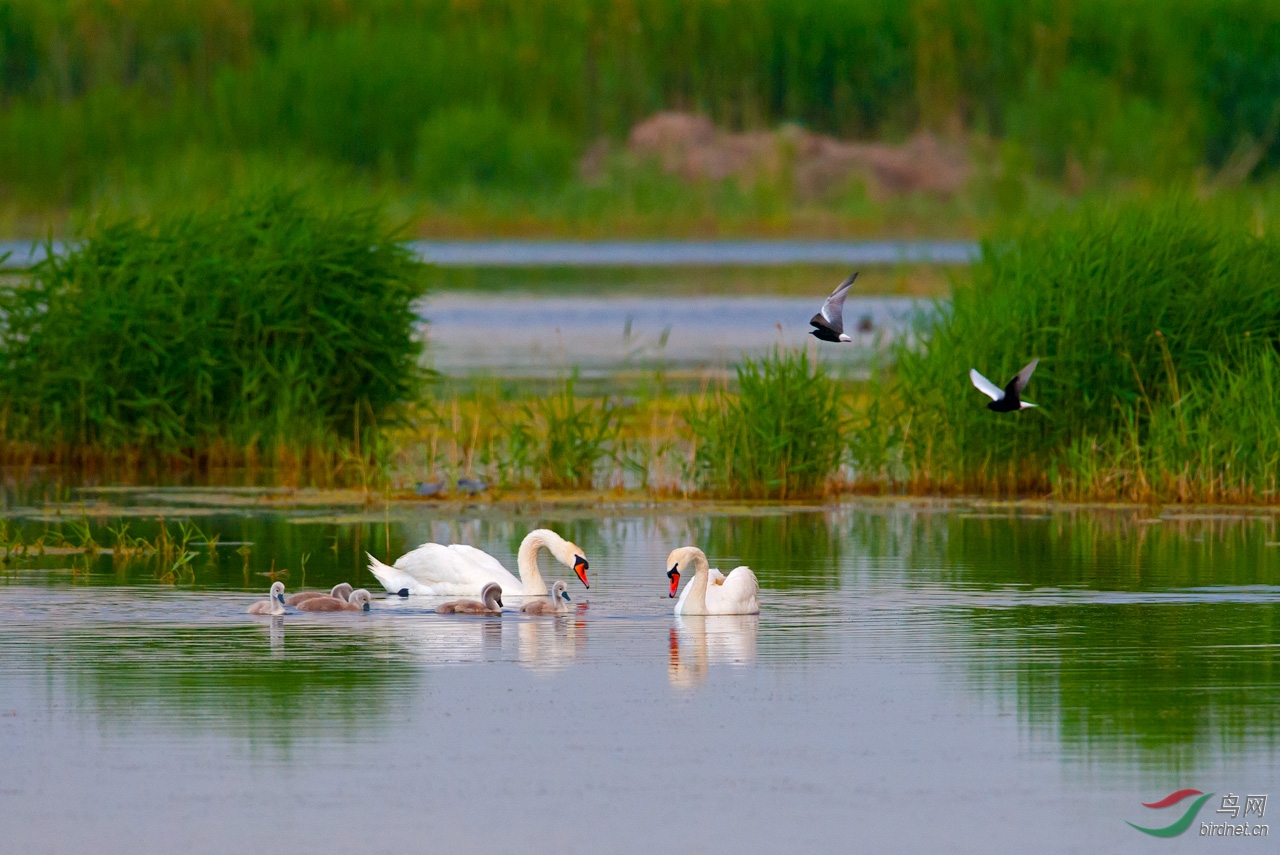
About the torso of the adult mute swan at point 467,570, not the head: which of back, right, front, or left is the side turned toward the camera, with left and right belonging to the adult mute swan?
right

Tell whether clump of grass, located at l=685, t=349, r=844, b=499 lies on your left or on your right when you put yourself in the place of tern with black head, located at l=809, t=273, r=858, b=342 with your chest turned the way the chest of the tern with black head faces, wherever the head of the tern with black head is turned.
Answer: on your right

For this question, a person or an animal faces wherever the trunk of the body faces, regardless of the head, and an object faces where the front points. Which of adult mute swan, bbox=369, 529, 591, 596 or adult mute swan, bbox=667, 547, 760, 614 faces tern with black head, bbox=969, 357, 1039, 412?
adult mute swan, bbox=369, 529, 591, 596

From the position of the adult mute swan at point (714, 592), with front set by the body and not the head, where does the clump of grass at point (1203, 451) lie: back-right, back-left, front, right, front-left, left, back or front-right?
back

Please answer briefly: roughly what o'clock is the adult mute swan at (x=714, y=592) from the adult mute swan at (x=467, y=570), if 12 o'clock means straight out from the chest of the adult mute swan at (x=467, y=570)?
the adult mute swan at (x=714, y=592) is roughly at 1 o'clock from the adult mute swan at (x=467, y=570).
